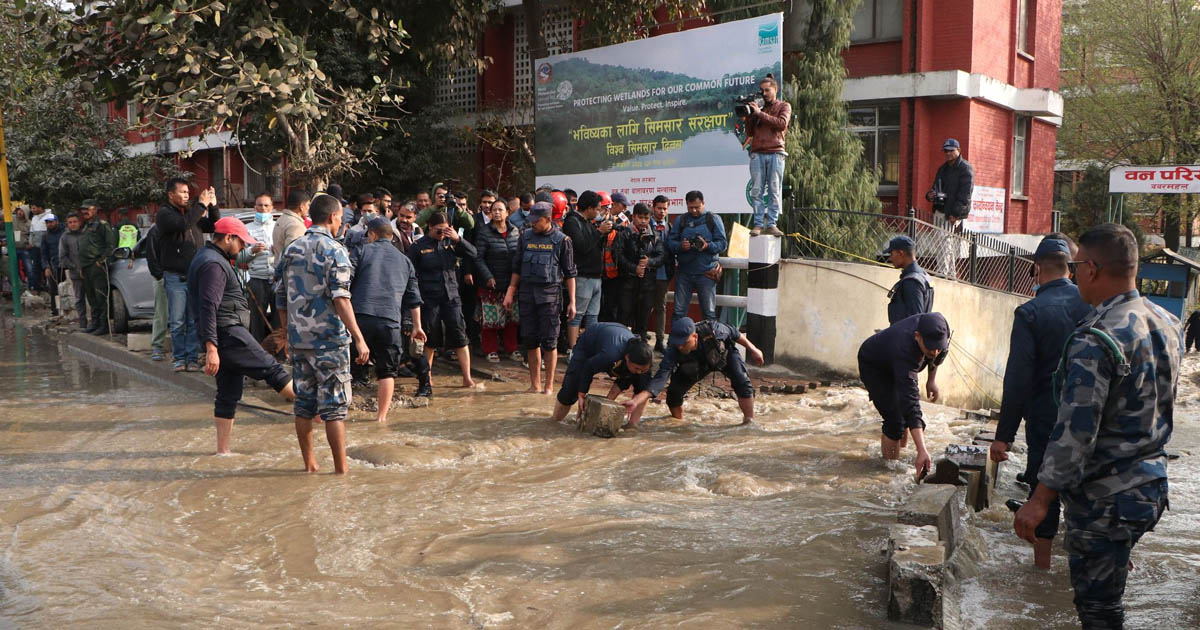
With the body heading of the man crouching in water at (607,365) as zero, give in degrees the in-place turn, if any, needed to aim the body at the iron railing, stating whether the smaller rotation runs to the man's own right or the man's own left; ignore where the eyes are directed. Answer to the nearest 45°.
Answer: approximately 90° to the man's own left

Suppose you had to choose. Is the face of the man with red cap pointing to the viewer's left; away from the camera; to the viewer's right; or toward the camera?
to the viewer's right

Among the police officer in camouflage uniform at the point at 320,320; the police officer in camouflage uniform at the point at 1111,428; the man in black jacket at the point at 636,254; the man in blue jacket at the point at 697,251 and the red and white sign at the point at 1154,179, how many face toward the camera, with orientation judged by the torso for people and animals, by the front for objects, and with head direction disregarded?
3

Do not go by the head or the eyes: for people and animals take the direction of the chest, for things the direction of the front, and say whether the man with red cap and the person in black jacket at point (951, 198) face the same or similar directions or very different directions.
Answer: very different directions

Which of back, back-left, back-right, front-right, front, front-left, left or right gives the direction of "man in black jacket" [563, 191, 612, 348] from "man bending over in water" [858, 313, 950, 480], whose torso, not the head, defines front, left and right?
back

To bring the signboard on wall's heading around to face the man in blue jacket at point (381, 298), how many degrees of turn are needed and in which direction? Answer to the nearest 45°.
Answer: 0° — it already faces them
